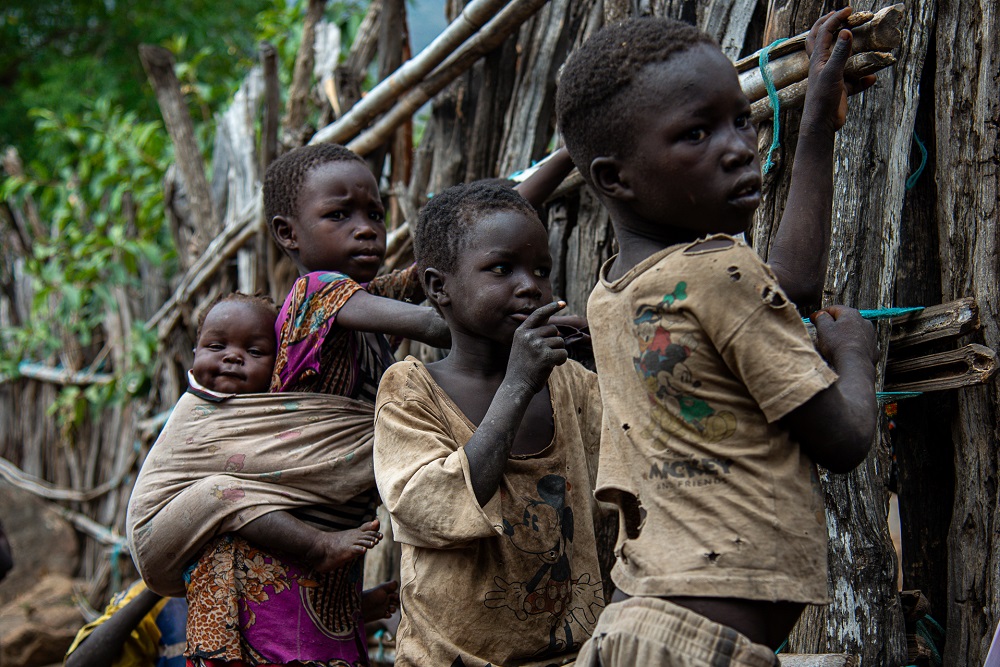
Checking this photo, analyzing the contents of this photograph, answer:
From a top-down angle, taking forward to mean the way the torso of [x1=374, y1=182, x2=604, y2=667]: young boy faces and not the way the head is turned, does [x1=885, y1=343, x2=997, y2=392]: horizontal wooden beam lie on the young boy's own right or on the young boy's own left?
on the young boy's own left

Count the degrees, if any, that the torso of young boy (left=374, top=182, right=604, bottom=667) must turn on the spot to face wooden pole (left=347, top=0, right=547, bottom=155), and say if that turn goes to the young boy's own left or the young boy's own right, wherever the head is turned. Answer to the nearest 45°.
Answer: approximately 135° to the young boy's own left

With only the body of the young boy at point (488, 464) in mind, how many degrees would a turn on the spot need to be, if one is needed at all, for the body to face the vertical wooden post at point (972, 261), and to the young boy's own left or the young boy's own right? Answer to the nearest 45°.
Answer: approximately 45° to the young boy's own left

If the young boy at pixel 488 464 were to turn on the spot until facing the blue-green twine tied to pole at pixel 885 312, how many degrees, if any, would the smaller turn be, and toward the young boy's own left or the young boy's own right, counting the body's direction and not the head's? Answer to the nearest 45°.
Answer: approximately 45° to the young boy's own left

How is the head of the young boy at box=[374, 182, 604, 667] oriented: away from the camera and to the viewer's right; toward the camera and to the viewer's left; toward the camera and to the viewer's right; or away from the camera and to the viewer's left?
toward the camera and to the viewer's right

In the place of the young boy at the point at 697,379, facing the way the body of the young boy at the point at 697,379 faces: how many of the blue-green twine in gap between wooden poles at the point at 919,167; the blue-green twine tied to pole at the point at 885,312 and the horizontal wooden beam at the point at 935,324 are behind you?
0

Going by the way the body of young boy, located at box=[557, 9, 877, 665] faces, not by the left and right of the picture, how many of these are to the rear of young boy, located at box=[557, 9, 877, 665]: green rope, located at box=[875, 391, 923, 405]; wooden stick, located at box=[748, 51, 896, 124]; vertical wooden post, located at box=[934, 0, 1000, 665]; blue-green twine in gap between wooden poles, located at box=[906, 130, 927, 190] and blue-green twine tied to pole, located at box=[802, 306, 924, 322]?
0

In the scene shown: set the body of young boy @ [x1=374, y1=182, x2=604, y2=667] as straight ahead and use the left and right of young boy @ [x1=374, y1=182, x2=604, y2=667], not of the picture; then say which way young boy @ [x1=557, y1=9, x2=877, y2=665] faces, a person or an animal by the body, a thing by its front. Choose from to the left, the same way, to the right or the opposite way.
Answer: to the left

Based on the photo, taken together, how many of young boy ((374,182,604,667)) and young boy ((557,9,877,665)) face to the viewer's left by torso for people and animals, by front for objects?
0

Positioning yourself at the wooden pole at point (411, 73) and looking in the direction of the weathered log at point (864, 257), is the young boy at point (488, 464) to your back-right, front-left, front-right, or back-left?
front-right

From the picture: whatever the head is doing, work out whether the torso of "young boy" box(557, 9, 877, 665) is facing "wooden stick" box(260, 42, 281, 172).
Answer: no

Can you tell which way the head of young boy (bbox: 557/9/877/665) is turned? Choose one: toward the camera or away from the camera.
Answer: toward the camera

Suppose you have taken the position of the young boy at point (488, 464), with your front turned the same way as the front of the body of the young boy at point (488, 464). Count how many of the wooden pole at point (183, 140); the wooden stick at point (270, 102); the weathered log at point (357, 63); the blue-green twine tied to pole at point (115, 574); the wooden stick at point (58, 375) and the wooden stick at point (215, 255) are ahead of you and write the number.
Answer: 0

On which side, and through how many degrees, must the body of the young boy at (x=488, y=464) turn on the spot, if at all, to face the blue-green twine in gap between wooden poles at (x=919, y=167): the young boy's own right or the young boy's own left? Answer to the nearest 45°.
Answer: approximately 45° to the young boy's own left

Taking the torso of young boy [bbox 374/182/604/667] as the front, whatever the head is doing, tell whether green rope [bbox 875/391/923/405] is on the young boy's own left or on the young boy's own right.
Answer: on the young boy's own left

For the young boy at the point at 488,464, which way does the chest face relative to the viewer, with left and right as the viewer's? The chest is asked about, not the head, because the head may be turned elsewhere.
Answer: facing the viewer and to the right of the viewer

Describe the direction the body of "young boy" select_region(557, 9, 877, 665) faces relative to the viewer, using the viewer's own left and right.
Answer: facing away from the viewer and to the right of the viewer
